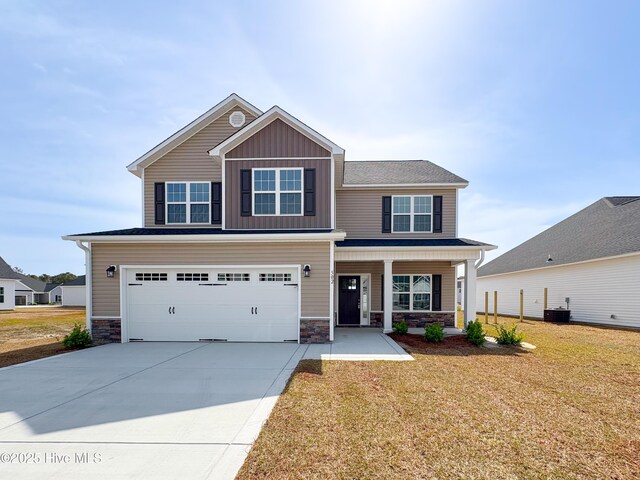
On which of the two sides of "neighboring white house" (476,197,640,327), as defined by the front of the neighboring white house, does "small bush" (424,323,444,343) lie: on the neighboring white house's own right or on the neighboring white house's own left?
on the neighboring white house's own right

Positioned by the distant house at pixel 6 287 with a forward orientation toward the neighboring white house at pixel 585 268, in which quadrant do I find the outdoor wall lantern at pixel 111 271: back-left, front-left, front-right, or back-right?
front-right

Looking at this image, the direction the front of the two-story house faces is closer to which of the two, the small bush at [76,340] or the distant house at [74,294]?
the small bush

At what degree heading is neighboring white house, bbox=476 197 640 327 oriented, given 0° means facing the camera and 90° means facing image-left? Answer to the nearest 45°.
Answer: approximately 315°

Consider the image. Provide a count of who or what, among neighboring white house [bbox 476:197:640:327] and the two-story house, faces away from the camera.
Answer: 0

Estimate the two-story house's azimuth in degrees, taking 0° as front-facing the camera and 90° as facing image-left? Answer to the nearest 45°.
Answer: approximately 0°

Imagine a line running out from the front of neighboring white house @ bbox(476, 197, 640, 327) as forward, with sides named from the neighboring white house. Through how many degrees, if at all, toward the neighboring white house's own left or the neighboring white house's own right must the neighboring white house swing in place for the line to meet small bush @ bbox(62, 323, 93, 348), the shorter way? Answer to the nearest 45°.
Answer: approximately 90° to the neighboring white house's own right

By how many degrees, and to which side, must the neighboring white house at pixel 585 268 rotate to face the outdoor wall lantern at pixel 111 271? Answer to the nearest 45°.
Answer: approximately 90° to its right
